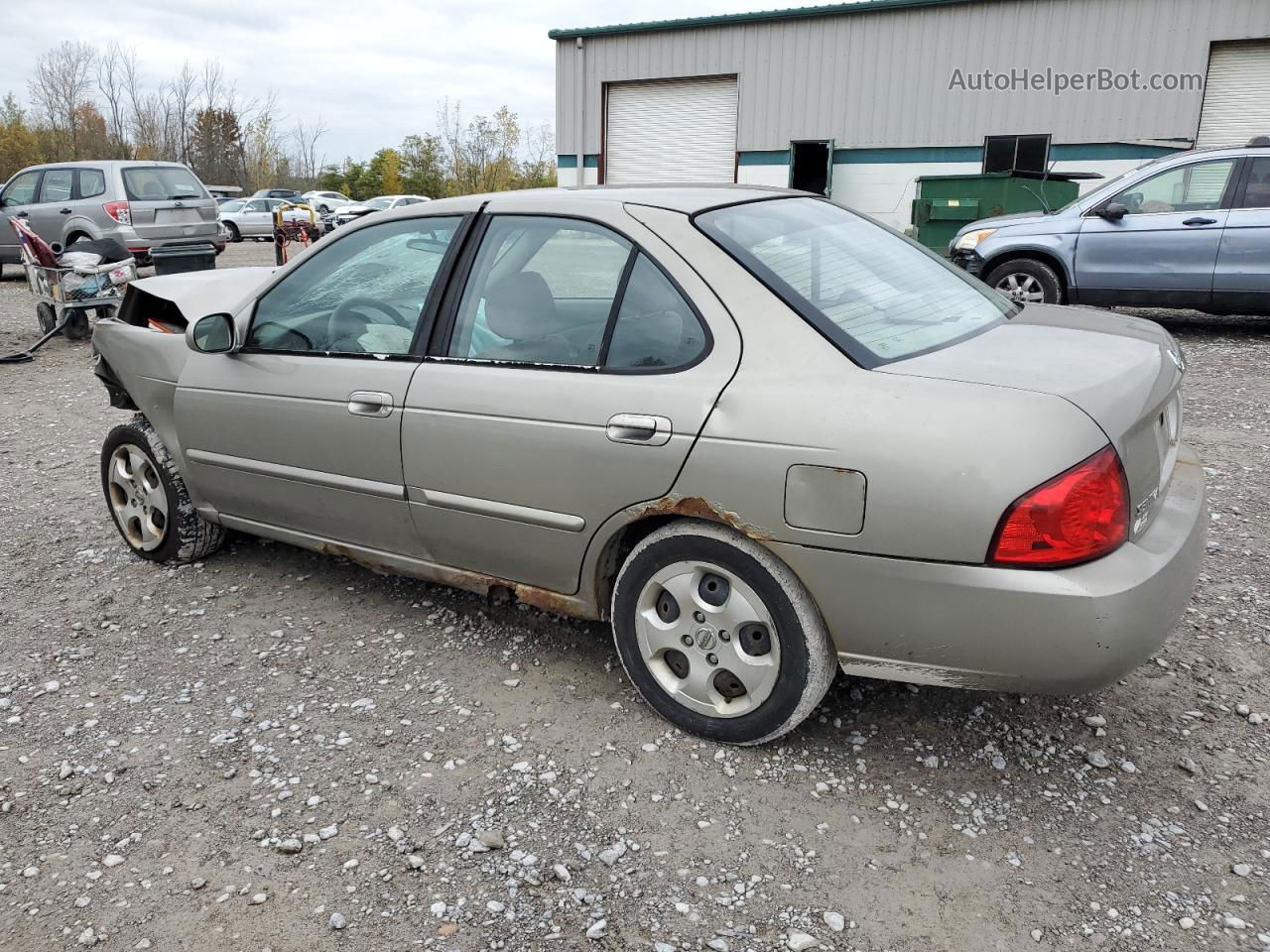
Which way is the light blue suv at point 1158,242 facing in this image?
to the viewer's left

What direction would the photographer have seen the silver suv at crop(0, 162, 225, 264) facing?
facing away from the viewer and to the left of the viewer

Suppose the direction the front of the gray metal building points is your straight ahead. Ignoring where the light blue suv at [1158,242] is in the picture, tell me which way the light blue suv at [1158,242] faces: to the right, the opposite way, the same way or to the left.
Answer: to the right

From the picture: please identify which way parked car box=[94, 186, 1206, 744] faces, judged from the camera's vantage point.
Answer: facing away from the viewer and to the left of the viewer

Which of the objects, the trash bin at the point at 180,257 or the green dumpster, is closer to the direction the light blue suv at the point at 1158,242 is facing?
the trash bin

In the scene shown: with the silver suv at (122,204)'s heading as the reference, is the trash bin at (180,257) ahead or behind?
behind

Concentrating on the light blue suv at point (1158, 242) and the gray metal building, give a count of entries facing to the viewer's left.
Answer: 1

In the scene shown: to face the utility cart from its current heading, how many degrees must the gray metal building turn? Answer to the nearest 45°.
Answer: approximately 45° to its right

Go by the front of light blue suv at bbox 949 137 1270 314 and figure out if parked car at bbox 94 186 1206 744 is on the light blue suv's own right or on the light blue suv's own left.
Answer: on the light blue suv's own left

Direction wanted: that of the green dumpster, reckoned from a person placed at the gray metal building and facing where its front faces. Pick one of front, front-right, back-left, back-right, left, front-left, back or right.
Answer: front

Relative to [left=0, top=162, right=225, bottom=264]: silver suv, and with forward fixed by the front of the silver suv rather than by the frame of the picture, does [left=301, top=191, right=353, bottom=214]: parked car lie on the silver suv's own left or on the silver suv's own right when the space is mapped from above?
on the silver suv's own right

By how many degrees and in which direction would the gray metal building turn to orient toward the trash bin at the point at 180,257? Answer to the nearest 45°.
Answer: approximately 45° to its right

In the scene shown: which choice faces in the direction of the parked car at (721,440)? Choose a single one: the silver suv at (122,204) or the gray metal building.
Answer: the gray metal building

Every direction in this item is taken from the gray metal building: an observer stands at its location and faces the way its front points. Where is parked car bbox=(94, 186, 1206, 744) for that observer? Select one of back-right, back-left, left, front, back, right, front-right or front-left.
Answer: front

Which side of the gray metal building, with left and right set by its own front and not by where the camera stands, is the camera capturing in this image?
front
